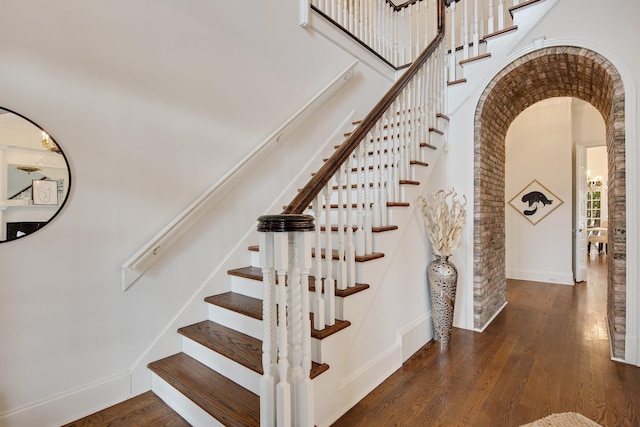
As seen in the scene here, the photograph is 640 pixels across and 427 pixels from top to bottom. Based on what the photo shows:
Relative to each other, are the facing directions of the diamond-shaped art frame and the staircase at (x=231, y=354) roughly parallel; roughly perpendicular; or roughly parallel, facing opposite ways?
roughly parallel

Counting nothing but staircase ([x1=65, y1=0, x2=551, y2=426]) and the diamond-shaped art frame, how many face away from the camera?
0

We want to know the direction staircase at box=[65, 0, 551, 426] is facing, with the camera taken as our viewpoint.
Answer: facing the viewer and to the left of the viewer

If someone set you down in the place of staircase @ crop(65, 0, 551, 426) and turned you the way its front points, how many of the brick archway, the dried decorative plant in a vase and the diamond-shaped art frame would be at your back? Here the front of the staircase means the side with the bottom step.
3

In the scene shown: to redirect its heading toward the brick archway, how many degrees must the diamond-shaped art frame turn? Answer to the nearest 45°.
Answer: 0° — it already faces it

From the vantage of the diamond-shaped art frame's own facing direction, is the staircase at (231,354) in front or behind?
in front

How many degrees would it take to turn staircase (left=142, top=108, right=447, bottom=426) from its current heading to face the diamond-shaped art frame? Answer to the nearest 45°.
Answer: approximately 180°

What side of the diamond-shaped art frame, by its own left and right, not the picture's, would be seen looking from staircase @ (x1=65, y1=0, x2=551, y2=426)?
front

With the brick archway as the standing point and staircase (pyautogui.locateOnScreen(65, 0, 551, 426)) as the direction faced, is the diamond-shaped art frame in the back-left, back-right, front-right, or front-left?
back-right

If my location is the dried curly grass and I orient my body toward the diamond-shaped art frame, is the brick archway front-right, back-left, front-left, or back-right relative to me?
front-right

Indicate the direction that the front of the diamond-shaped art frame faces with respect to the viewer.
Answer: facing the viewer

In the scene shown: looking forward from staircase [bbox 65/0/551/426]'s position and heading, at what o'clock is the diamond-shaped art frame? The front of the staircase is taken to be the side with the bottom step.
The diamond-shaped art frame is roughly at 6 o'clock from the staircase.

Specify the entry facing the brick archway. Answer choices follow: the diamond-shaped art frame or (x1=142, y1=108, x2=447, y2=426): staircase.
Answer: the diamond-shaped art frame

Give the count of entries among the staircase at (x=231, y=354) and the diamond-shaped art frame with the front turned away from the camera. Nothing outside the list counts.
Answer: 0
